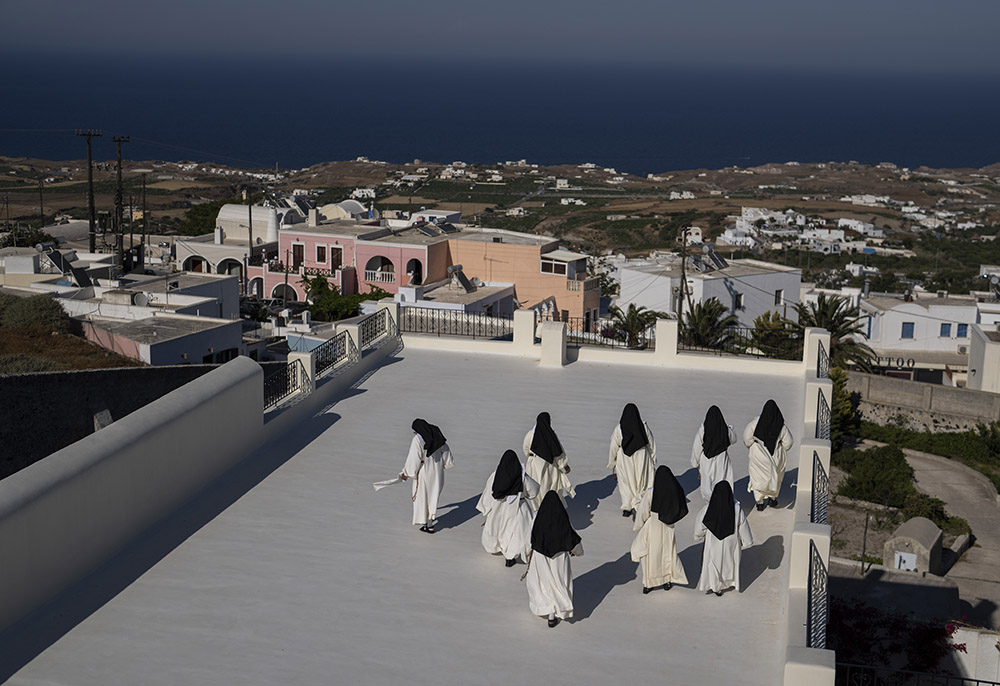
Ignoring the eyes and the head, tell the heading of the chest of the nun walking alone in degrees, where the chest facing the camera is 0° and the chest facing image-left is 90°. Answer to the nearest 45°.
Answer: approximately 135°

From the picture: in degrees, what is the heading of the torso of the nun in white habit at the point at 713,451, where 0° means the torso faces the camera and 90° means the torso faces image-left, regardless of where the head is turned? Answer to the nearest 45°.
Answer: approximately 180°

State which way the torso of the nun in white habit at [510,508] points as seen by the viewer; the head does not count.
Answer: away from the camera

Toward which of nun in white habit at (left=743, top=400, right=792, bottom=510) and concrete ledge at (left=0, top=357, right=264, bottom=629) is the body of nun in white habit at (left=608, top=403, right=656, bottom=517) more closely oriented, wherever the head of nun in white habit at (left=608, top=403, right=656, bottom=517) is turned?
the nun in white habit

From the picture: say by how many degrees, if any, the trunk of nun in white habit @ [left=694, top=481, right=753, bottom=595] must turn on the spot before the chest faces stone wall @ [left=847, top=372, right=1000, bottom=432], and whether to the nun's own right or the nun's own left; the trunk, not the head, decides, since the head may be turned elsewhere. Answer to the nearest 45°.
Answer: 0° — they already face it

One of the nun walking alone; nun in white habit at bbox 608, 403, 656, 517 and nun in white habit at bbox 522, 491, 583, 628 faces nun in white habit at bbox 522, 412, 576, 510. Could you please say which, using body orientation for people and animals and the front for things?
nun in white habit at bbox 522, 491, 583, 628

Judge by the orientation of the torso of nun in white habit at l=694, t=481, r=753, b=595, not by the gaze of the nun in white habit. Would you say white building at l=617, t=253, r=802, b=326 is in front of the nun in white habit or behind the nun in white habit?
in front

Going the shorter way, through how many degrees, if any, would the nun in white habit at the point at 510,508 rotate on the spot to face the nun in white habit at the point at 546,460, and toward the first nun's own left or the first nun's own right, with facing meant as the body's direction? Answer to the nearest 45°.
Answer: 0° — they already face them

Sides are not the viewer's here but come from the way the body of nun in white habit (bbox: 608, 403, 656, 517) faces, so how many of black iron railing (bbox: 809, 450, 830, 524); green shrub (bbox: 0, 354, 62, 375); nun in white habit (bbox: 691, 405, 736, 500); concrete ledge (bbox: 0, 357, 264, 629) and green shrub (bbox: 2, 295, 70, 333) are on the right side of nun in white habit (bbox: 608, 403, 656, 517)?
2

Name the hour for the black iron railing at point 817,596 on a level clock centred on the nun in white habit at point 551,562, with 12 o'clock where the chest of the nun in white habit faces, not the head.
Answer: The black iron railing is roughly at 3 o'clock from the nun in white habit.

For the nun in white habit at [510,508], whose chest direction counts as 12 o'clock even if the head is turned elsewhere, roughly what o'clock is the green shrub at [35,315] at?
The green shrub is roughly at 11 o'clock from the nun in white habit.

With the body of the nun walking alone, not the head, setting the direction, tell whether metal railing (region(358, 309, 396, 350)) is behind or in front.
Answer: in front

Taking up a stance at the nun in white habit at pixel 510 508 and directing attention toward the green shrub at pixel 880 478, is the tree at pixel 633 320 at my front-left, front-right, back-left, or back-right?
front-left

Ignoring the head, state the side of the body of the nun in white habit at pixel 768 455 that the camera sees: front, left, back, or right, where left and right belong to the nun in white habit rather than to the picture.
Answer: back
